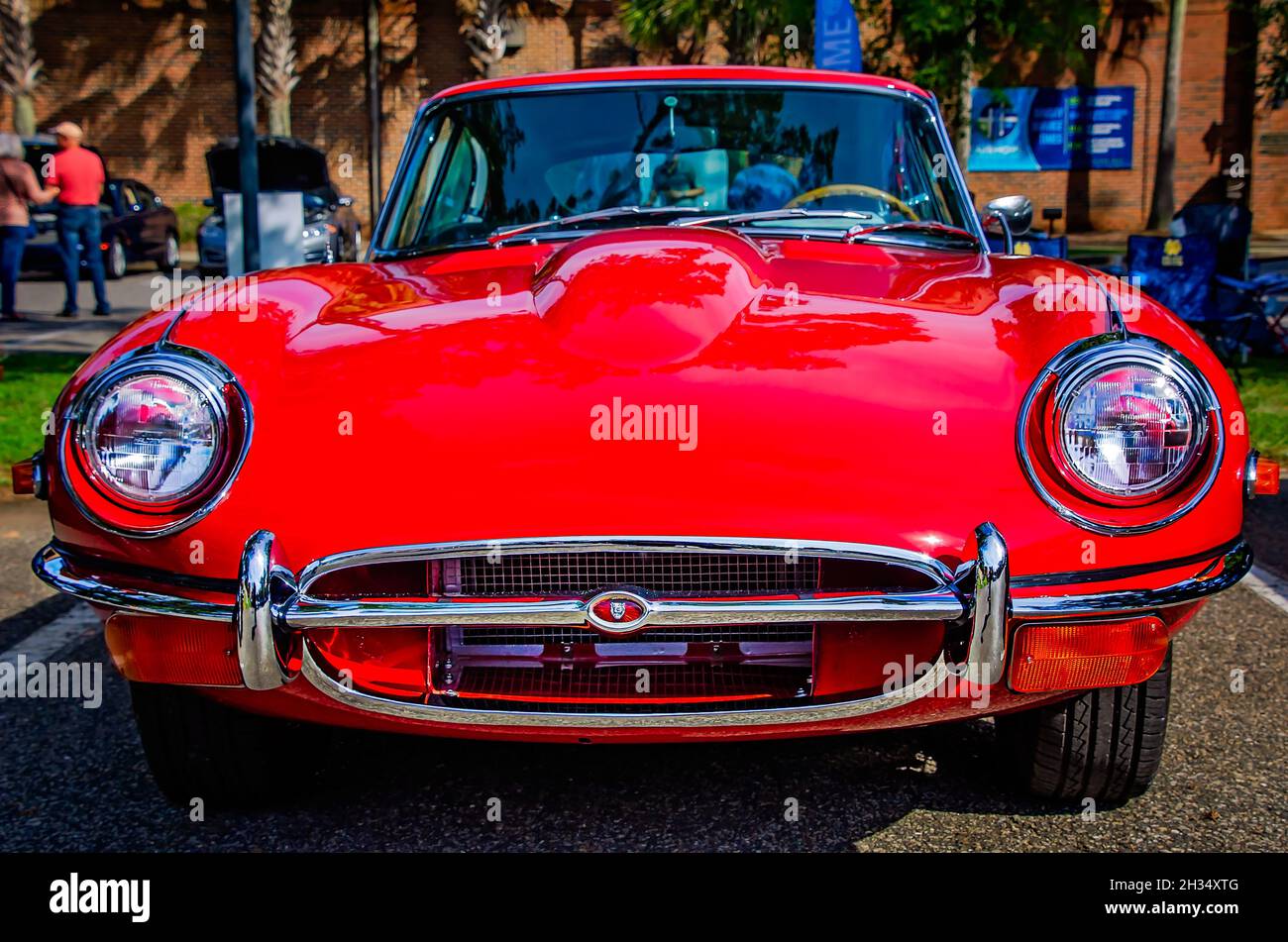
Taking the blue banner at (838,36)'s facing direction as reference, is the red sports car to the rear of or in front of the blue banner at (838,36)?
in front

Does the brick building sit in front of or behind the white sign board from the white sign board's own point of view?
behind

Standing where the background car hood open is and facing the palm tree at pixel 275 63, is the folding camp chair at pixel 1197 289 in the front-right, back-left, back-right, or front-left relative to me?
back-right

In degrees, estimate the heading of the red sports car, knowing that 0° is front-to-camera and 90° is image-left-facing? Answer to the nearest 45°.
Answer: approximately 0°

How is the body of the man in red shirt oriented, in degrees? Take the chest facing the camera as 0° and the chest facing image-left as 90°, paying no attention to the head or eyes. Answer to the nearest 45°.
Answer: approximately 135°

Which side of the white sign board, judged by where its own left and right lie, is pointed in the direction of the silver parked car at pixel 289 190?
back

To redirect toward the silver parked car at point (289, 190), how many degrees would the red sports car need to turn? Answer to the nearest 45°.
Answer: approximately 180°

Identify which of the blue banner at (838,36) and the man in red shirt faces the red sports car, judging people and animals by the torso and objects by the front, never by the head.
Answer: the blue banner

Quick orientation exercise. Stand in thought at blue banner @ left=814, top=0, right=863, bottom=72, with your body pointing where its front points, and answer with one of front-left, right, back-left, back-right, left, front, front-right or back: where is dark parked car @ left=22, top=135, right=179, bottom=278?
back-right
